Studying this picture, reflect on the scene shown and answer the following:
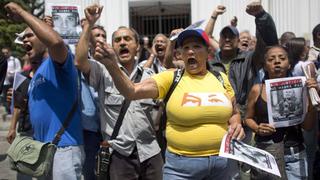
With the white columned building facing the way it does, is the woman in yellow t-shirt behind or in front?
in front

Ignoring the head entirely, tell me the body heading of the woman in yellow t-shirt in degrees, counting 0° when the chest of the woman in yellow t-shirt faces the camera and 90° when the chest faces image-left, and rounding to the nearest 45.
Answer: approximately 0°

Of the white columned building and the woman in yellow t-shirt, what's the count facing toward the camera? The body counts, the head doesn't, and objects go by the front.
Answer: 2

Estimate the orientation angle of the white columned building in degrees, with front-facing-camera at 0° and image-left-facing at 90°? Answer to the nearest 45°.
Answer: approximately 0°

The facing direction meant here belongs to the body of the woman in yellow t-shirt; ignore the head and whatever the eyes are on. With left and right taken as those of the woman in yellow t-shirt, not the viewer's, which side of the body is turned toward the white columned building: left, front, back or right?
back
